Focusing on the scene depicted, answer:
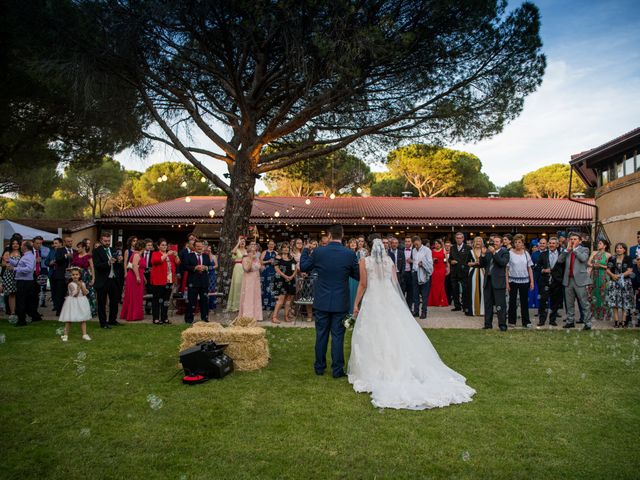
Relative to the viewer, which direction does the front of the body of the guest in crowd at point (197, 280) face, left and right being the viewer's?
facing the viewer

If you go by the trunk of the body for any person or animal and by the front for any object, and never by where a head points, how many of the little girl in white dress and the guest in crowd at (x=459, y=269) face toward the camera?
2

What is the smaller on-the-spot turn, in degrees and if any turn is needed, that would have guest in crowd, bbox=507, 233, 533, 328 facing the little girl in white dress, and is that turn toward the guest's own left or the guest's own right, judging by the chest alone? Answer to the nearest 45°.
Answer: approximately 45° to the guest's own right

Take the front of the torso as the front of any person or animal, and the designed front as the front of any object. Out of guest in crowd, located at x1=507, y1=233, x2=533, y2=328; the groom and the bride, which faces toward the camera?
the guest in crowd

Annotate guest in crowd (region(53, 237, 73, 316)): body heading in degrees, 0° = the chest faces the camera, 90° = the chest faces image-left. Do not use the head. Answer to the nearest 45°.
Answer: approximately 315°

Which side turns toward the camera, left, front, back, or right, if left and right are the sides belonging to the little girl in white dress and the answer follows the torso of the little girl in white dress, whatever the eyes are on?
front

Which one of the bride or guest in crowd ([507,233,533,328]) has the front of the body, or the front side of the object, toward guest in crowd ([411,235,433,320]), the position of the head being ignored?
the bride

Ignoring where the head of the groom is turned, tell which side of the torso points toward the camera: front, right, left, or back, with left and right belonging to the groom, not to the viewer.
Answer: back

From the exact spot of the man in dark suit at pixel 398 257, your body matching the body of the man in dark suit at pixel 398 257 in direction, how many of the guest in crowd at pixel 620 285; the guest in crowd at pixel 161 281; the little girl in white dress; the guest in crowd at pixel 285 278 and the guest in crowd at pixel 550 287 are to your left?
2

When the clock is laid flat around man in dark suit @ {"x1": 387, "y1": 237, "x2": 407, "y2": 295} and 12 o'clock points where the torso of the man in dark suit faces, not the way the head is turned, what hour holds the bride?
The bride is roughly at 12 o'clock from the man in dark suit.

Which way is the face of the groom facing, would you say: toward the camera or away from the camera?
away from the camera

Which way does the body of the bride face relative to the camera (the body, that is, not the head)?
away from the camera

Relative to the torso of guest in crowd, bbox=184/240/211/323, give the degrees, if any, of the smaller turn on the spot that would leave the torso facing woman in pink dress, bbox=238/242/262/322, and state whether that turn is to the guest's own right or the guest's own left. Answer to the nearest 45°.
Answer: approximately 90° to the guest's own left

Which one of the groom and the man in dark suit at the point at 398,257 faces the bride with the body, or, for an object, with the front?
the man in dark suit

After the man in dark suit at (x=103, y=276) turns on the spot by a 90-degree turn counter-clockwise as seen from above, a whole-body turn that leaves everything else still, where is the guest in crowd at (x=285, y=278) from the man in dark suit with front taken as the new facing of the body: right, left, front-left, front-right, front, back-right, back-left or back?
front-right

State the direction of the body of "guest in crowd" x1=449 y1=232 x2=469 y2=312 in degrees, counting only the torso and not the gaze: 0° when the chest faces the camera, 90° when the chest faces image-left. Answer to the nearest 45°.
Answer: approximately 0°

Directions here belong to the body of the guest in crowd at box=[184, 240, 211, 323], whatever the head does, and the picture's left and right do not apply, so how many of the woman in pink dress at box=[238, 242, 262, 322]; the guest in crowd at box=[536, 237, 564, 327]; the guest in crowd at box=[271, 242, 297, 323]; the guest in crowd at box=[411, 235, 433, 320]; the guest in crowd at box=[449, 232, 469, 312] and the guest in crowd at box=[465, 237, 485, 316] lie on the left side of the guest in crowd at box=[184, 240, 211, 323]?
6

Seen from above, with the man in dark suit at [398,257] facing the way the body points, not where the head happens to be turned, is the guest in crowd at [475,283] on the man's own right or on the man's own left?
on the man's own left
